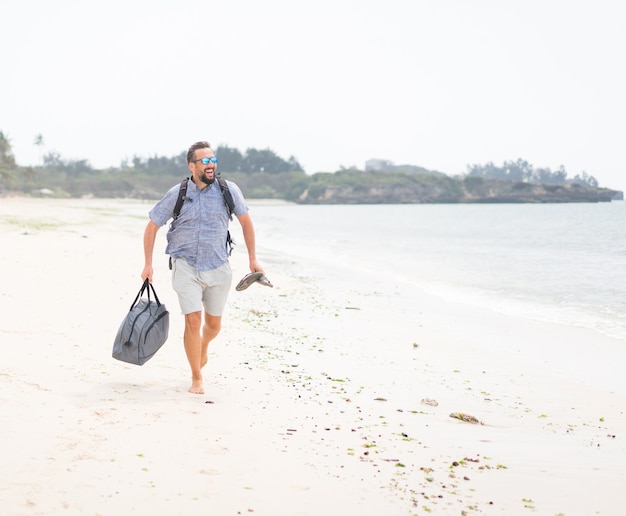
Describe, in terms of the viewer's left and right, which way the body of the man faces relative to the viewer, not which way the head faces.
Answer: facing the viewer
